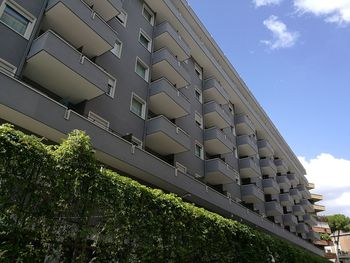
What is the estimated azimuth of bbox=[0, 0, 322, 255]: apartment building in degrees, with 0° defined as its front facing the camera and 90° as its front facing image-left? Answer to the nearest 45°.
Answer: approximately 315°
